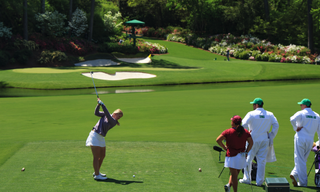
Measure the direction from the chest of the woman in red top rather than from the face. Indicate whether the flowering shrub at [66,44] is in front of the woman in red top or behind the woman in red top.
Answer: in front

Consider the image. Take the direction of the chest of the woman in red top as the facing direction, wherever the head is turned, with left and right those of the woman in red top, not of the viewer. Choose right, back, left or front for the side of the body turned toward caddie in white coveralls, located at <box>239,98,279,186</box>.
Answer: right

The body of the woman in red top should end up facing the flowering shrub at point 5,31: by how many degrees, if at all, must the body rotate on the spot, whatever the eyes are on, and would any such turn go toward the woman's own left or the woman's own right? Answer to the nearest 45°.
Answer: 0° — they already face it

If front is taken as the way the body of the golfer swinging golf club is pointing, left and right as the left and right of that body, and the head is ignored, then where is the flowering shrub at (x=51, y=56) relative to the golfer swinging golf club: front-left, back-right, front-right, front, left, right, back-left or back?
left

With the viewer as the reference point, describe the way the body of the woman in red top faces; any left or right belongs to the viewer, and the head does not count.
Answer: facing away from the viewer and to the left of the viewer

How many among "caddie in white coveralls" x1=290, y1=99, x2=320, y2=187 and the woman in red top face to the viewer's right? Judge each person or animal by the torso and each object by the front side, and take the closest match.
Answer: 0

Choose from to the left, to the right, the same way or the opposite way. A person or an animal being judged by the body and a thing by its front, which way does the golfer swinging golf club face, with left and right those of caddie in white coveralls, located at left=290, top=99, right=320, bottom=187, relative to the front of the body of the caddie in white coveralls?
to the right

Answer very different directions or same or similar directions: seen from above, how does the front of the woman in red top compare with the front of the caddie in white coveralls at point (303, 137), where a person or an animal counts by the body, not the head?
same or similar directions

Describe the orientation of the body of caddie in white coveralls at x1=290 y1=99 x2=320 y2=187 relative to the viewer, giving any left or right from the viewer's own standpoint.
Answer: facing away from the viewer and to the left of the viewer
